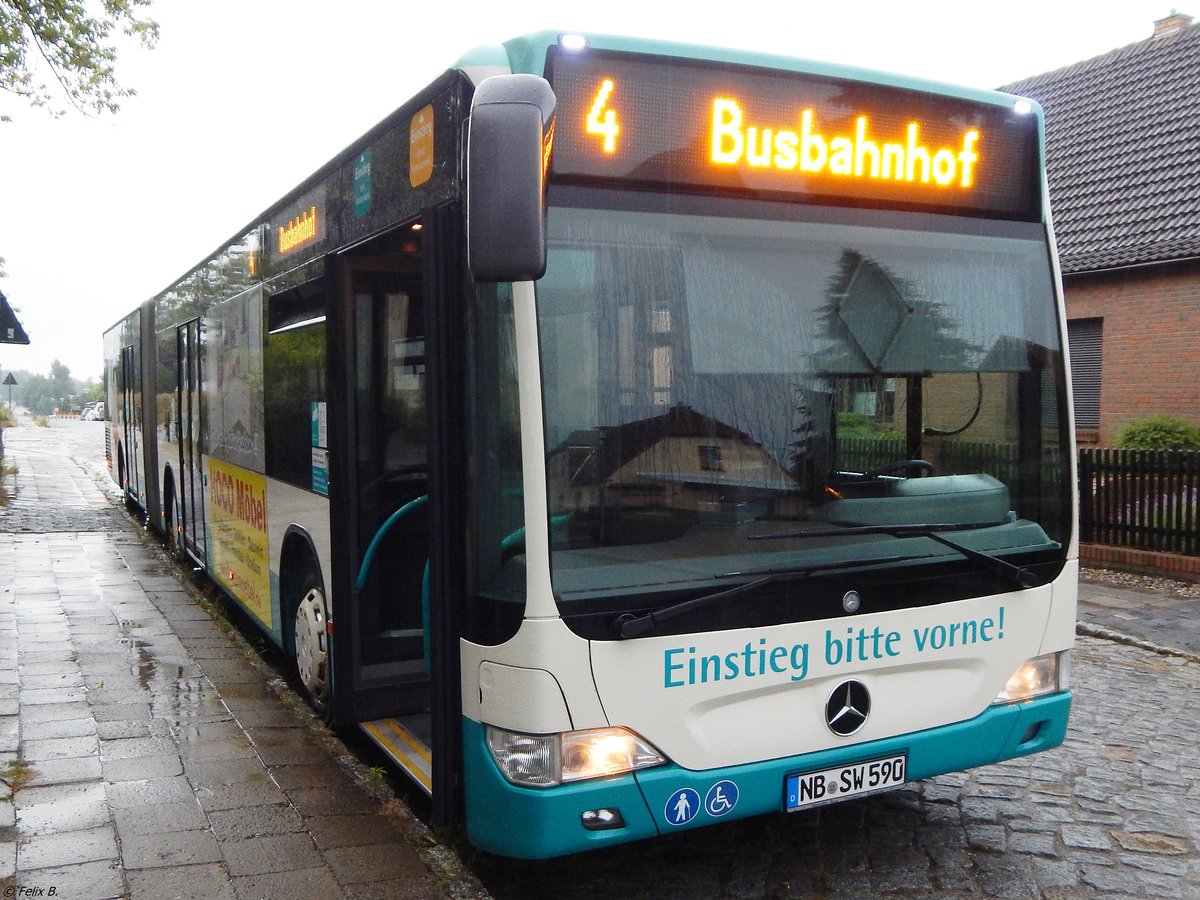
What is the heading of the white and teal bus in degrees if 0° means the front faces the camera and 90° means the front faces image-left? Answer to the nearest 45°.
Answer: approximately 315°

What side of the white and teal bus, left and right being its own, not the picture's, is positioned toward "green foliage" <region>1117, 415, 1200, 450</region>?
left

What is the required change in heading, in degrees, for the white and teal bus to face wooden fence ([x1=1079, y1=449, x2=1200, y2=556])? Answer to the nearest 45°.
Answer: approximately 90° to its left

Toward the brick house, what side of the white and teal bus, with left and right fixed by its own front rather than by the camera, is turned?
left
